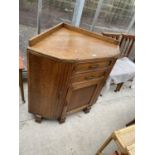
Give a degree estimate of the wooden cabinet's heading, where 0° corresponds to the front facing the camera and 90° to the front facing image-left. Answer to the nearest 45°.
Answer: approximately 315°
